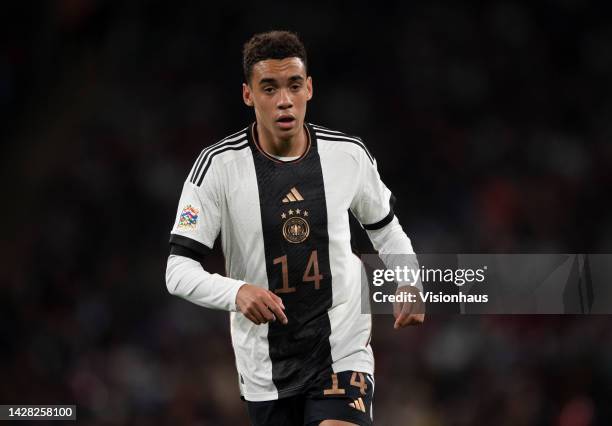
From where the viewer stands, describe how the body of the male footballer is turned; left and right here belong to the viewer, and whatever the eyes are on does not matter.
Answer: facing the viewer
